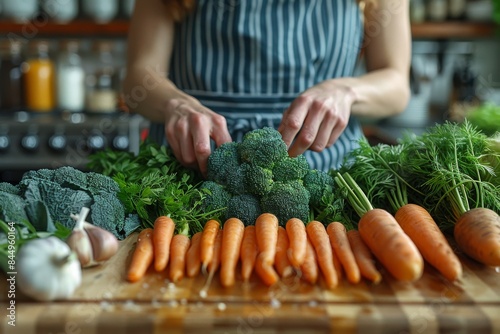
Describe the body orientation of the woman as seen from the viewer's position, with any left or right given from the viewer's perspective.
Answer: facing the viewer

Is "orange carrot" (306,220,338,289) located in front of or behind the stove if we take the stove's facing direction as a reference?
in front

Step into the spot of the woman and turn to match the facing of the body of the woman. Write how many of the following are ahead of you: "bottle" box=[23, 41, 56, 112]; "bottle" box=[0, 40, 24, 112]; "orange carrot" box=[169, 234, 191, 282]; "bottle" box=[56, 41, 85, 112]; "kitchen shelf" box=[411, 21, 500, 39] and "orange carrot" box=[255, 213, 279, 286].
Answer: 2

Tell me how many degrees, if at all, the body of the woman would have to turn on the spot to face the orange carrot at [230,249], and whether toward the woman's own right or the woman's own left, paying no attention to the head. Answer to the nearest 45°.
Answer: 0° — they already face it

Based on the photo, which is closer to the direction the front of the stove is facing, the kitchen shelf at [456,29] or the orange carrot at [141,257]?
the orange carrot

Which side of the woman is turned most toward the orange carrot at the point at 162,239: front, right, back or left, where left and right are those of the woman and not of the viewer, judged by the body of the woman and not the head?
front

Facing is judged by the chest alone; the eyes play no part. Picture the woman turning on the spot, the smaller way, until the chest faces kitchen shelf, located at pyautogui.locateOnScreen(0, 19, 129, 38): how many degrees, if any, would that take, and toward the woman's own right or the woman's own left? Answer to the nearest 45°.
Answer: approximately 135° to the woman's own right

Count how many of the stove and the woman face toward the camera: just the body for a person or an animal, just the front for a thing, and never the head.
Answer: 2

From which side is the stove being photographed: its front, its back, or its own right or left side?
front

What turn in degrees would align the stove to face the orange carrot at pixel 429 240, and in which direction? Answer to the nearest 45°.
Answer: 0° — it already faces it

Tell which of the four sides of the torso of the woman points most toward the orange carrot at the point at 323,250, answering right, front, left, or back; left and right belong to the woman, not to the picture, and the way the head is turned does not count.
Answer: front

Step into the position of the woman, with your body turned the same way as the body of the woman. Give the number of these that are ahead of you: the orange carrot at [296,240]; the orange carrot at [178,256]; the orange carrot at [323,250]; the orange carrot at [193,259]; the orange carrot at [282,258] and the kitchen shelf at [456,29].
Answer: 5

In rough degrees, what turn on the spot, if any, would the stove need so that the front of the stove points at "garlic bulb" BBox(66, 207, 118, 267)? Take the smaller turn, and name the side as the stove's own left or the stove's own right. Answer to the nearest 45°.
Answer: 0° — it already faces it

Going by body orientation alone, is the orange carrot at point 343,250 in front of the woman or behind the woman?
in front

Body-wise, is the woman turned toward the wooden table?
yes

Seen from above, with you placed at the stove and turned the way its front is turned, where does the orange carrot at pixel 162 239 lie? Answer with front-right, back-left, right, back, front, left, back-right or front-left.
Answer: front

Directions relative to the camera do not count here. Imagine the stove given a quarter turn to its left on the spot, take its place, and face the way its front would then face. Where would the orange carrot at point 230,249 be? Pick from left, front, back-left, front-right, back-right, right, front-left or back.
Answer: right
